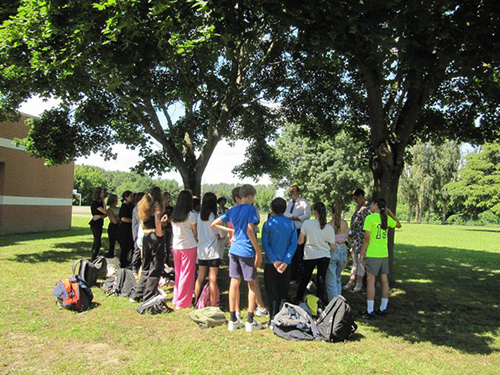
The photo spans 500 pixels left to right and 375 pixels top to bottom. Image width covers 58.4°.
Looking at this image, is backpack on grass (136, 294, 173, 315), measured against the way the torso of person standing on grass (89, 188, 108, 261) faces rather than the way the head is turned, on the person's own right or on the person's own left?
on the person's own right

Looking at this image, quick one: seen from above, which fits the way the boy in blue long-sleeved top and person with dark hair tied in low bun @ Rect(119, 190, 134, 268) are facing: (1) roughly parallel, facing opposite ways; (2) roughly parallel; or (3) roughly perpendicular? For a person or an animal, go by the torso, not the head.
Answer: roughly perpendicular

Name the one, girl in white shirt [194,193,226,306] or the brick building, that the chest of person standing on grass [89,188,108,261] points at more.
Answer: the girl in white shirt

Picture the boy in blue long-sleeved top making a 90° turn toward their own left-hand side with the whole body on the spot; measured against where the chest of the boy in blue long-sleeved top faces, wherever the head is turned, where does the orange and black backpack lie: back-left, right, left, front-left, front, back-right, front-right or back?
front

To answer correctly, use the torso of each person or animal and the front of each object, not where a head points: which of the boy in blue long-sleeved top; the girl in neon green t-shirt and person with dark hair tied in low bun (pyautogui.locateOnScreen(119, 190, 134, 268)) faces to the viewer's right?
the person with dark hair tied in low bun

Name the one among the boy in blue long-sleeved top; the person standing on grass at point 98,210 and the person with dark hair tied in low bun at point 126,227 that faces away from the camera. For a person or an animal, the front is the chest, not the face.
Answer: the boy in blue long-sleeved top

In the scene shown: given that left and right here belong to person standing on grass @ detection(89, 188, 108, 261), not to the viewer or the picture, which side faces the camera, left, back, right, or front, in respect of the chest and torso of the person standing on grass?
right

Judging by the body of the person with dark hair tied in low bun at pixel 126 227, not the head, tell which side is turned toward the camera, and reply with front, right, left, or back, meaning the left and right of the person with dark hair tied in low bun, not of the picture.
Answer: right

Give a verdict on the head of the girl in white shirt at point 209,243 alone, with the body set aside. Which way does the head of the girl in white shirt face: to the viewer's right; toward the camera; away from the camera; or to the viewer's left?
away from the camera

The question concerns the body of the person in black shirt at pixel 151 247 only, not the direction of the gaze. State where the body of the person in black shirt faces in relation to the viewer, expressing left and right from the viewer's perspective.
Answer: facing away from the viewer and to the right of the viewer

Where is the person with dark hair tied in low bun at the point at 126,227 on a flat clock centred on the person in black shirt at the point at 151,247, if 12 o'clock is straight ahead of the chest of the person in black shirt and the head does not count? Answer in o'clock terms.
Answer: The person with dark hair tied in low bun is roughly at 10 o'clock from the person in black shirt.

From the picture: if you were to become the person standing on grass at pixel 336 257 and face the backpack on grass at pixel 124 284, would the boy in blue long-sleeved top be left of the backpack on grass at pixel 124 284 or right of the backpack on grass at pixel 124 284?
left

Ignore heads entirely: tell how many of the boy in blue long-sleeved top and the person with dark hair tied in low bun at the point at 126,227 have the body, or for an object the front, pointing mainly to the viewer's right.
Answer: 1

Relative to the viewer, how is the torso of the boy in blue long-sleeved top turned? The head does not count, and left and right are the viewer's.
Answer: facing away from the viewer
